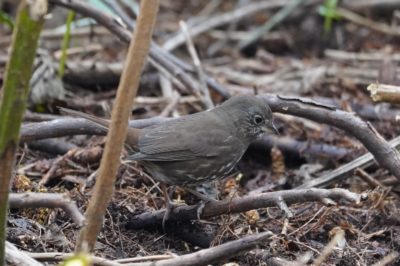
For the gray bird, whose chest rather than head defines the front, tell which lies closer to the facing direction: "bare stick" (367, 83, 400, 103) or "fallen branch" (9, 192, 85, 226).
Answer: the bare stick

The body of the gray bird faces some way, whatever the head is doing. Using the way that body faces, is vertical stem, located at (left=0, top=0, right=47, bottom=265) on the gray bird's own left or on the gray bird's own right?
on the gray bird's own right

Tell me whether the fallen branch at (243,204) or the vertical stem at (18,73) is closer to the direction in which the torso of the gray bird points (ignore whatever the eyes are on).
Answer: the fallen branch

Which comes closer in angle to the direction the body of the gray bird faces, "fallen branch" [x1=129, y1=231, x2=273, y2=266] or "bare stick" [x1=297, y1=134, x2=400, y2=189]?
the bare stick

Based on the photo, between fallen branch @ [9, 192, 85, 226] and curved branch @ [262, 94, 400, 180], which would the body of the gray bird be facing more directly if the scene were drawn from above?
the curved branch

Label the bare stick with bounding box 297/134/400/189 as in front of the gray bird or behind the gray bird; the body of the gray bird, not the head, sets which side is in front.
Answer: in front

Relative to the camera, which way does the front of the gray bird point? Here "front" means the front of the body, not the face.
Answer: to the viewer's right

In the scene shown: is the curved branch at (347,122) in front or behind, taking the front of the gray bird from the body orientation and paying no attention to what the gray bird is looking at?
in front
